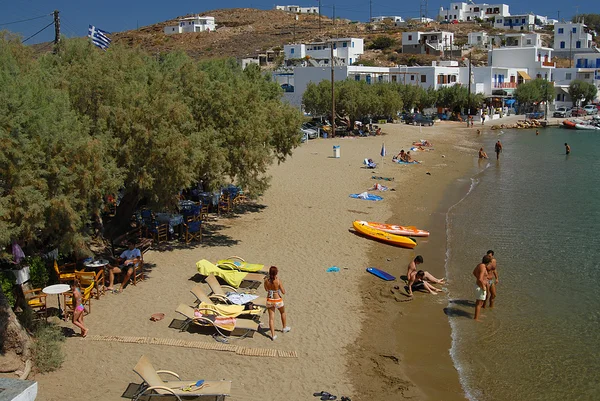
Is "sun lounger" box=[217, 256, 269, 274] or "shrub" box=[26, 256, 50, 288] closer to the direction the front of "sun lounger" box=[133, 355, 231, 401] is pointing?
the sun lounger

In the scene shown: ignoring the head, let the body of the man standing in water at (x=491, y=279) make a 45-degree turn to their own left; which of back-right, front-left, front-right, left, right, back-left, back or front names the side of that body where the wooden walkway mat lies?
front

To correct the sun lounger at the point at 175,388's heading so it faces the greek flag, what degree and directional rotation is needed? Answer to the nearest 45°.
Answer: approximately 90° to its left

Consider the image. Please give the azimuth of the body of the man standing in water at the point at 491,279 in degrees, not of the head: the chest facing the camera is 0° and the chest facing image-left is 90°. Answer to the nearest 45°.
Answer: approximately 90°

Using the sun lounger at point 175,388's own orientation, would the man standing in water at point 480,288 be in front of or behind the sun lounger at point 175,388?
in front

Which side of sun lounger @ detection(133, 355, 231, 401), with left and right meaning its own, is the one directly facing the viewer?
right
